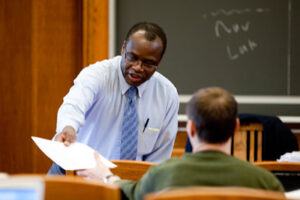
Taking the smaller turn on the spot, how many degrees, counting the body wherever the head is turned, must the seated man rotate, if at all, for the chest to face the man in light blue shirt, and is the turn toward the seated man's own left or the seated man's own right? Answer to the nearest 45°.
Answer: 0° — they already face them

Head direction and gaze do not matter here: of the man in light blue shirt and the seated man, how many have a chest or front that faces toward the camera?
1

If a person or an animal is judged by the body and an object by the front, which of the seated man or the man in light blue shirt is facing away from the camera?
the seated man

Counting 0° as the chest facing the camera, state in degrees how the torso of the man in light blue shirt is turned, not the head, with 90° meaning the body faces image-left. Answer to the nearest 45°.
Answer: approximately 0°

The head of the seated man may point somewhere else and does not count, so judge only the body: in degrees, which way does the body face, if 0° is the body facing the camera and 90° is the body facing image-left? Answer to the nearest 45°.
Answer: approximately 180°

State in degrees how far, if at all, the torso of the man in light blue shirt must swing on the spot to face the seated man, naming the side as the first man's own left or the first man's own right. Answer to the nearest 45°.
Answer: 0° — they already face them

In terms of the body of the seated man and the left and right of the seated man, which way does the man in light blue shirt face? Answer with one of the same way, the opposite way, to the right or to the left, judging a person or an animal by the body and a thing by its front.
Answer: the opposite way
